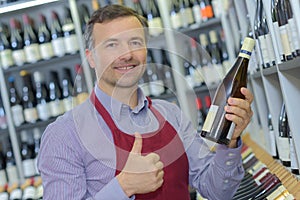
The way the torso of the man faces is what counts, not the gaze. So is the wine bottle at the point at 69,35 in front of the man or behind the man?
behind

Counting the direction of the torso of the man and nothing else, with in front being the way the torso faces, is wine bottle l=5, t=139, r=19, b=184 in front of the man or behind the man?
behind

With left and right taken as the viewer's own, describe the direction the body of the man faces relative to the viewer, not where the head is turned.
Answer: facing the viewer and to the right of the viewer

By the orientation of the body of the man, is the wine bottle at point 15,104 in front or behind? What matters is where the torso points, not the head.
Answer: behind

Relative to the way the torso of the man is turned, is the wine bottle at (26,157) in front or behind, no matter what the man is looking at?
behind
